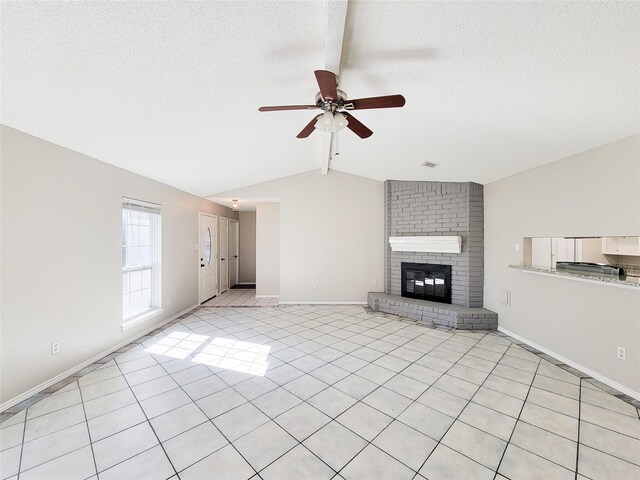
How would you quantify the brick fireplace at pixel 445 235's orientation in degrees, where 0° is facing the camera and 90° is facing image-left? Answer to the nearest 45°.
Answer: approximately 45°

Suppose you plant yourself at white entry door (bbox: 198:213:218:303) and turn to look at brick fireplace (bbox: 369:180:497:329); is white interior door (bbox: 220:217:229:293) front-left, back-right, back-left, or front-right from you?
back-left

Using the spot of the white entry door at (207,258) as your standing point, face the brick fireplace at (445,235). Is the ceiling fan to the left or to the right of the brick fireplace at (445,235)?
right

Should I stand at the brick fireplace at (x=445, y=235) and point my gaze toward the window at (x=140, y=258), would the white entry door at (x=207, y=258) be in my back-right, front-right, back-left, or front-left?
front-right

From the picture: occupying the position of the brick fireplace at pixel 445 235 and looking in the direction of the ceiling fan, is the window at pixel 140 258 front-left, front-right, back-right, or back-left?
front-right

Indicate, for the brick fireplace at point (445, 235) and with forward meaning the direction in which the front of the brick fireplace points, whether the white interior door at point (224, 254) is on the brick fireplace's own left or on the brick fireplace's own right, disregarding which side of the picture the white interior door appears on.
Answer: on the brick fireplace's own right

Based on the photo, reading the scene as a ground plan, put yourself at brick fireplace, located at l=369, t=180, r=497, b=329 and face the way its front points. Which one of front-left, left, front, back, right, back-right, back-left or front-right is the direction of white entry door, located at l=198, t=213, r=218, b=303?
front-right

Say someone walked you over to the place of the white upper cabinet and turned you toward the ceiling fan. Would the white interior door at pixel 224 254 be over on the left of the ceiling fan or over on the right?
right

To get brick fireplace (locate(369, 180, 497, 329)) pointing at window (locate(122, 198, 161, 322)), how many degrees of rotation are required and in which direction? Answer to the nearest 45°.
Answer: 0° — it already faces it

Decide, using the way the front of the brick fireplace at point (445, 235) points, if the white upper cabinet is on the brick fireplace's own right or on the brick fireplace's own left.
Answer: on the brick fireplace's own left

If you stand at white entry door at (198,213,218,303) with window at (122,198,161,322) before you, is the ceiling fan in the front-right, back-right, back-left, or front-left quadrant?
front-left

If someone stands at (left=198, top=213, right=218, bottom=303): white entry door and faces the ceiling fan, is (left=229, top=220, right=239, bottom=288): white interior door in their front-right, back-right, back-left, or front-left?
back-left
